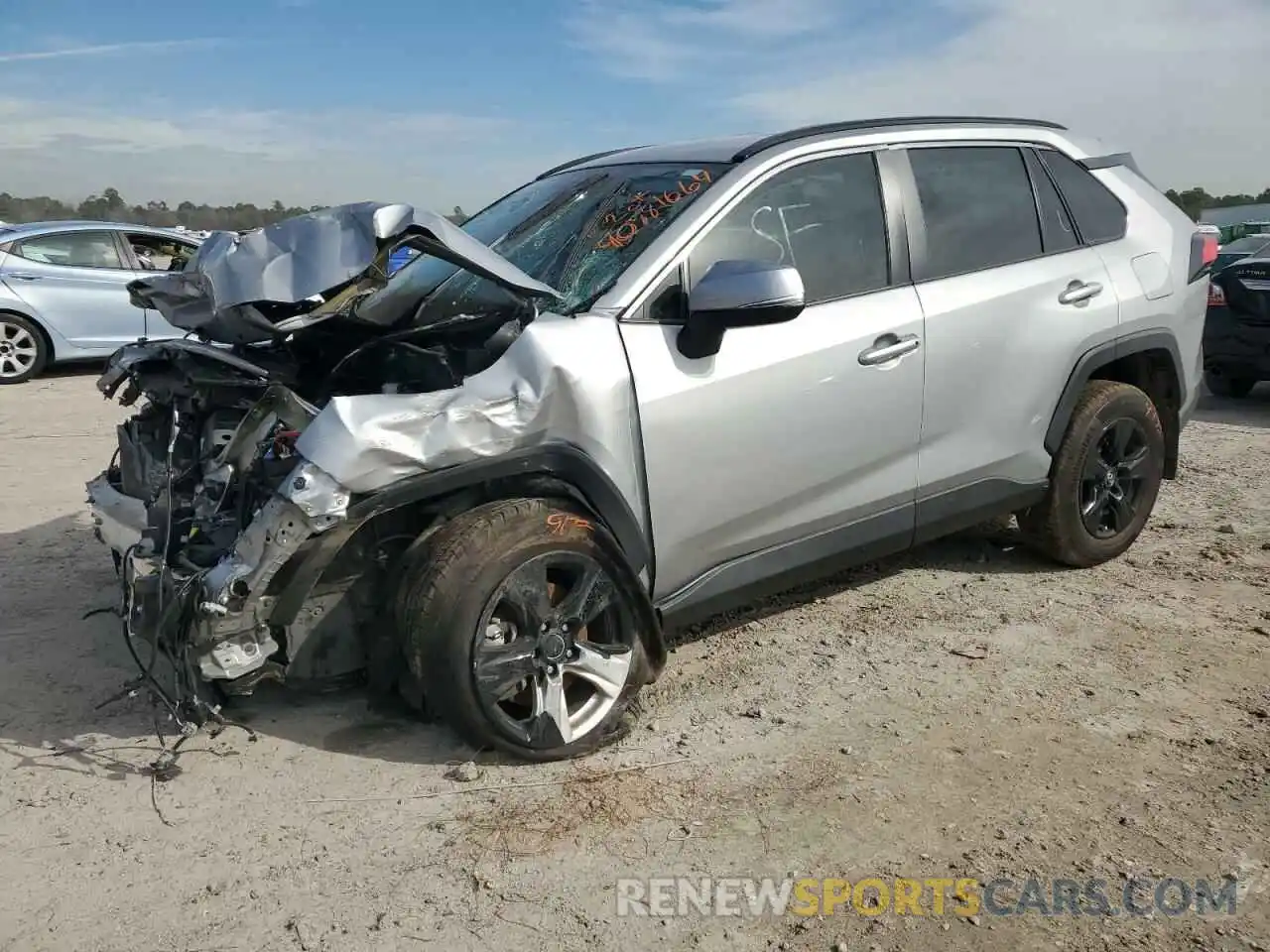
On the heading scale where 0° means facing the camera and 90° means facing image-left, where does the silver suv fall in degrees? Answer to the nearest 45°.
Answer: approximately 45°

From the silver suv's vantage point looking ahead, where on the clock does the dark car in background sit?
The dark car in background is roughly at 6 o'clock from the silver suv.

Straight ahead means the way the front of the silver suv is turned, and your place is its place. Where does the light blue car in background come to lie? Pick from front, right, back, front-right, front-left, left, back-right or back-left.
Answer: right

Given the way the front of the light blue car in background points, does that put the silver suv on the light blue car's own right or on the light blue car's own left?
on the light blue car's own right

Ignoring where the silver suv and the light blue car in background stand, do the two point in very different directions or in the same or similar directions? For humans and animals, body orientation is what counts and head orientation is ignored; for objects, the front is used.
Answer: very different directions

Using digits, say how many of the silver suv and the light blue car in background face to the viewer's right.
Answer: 1

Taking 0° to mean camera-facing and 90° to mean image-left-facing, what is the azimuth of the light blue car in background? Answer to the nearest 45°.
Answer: approximately 270°
